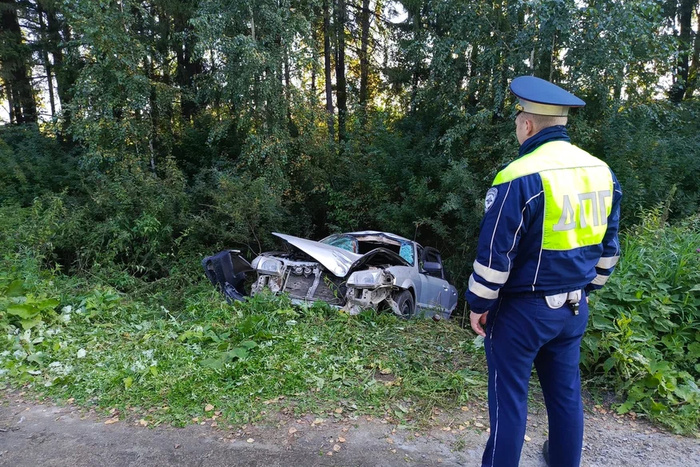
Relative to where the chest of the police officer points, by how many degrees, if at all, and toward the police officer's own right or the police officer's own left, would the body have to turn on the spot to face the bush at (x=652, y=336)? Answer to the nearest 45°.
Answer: approximately 90° to the police officer's own right

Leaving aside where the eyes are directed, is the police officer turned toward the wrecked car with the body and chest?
yes

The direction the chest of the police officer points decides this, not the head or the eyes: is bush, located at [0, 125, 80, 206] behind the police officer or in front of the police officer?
in front

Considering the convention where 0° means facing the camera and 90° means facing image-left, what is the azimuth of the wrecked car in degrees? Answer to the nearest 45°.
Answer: approximately 45°

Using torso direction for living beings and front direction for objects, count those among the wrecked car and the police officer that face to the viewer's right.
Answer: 0

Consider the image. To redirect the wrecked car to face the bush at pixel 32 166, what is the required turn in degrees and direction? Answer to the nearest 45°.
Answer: approximately 90° to its right

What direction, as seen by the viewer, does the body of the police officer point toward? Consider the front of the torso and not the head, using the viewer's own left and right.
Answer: facing away from the viewer and to the left of the viewer

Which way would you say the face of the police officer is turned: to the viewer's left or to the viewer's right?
to the viewer's left
